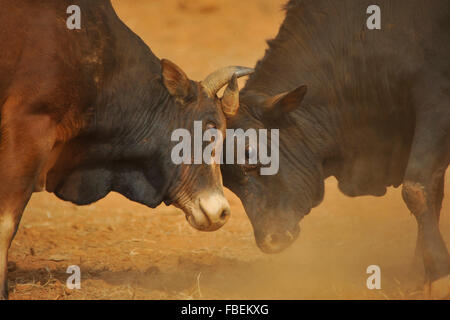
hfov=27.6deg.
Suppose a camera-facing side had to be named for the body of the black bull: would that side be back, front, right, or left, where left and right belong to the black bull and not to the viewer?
left
